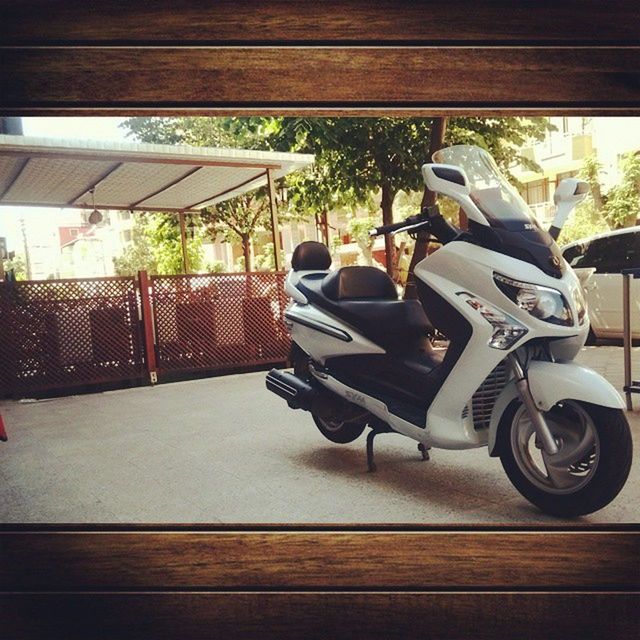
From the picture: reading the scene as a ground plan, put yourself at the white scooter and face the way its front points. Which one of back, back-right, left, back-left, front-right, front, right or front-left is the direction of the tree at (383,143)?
back-left

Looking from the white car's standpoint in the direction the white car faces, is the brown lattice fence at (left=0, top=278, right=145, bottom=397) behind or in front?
in front

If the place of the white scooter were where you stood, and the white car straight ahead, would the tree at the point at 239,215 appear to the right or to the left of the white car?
left

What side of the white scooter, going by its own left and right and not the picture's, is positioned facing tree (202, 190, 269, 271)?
back

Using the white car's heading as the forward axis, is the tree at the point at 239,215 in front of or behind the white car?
in front

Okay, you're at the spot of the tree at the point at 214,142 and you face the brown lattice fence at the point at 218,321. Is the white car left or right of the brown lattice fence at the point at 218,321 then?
left

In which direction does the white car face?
to the viewer's left

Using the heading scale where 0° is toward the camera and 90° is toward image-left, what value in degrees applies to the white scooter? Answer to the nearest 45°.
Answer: approximately 315°

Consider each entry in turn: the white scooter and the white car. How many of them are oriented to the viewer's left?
1

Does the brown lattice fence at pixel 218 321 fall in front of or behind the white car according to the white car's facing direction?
in front
